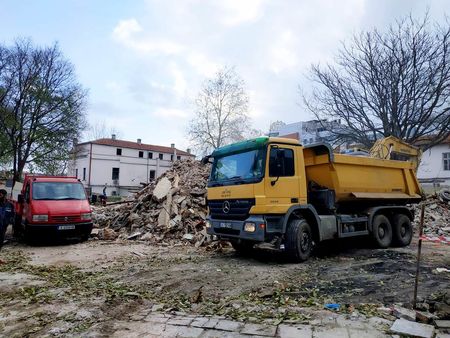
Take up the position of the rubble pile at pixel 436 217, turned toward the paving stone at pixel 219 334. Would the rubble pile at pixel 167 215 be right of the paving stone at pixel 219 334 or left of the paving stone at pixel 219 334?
right

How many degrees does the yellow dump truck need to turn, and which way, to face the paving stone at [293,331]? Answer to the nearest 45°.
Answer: approximately 45° to its left

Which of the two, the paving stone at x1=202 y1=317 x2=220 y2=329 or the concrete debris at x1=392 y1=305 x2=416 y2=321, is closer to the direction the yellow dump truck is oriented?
the paving stone

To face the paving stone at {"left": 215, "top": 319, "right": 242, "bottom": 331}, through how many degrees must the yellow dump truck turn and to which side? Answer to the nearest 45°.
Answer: approximately 45° to its left

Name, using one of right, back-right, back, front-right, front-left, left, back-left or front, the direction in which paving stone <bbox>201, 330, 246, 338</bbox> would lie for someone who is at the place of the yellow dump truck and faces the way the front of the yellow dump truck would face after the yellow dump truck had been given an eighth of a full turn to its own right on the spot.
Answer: left

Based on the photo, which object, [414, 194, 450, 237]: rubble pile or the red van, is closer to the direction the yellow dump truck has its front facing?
the red van

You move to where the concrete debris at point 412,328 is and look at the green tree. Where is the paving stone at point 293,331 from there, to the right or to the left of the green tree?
left

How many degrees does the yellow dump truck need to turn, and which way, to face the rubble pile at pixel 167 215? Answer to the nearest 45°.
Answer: approximately 90° to its right

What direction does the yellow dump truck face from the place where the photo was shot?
facing the viewer and to the left of the viewer

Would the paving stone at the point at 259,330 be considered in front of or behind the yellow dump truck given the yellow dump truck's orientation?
in front

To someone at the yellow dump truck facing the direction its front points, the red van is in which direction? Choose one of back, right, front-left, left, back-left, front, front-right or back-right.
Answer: front-right

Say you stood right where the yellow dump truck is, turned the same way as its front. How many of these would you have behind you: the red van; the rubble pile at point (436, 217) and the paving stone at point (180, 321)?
1

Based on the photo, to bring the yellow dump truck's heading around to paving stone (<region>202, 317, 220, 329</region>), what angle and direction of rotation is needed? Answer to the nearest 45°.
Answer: approximately 45° to its left

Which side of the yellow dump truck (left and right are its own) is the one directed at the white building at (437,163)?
back

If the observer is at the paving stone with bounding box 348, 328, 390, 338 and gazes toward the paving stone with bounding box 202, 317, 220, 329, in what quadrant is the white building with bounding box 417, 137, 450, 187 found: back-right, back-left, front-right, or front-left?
back-right

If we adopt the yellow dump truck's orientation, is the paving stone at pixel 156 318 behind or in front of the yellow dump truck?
in front

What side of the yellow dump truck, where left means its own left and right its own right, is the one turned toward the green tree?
right

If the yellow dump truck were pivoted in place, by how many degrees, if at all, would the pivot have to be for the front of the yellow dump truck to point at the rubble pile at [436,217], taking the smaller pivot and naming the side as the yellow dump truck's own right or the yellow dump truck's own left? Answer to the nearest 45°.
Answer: approximately 180°

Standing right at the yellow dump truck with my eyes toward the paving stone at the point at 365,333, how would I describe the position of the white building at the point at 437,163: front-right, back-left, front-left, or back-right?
back-left
